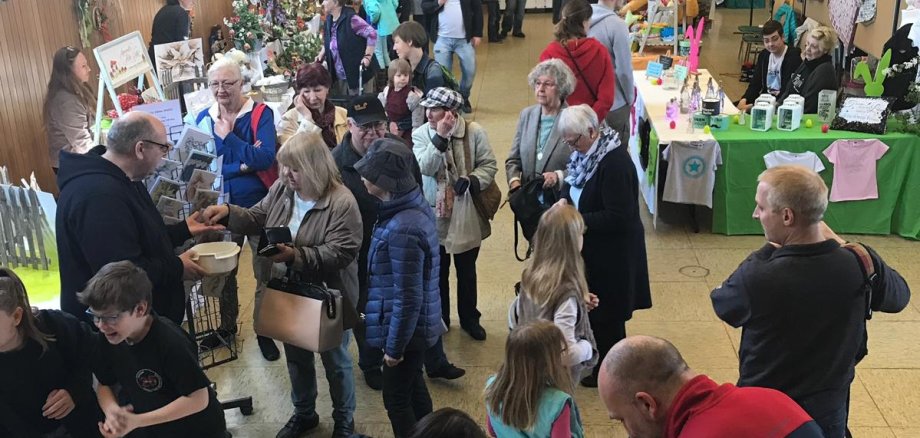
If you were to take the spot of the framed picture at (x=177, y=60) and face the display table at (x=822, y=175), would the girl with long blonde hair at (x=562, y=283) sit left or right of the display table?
right

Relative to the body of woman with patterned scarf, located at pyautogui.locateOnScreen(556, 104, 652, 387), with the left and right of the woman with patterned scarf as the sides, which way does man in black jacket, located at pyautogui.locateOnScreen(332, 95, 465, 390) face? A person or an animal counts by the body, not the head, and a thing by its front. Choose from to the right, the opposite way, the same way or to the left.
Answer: to the left

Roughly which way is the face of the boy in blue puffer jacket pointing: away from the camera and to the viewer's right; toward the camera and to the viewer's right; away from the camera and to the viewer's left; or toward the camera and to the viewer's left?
away from the camera and to the viewer's left

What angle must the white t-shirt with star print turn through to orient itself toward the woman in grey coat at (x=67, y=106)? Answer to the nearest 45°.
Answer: approximately 90° to its right

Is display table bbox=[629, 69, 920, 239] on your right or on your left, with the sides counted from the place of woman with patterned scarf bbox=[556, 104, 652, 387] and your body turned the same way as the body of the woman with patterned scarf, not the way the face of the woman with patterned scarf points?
on your right

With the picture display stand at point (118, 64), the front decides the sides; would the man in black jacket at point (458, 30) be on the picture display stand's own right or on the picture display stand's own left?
on the picture display stand's own left

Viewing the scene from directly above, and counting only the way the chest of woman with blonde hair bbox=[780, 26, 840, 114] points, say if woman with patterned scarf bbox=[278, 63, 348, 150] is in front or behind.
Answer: in front

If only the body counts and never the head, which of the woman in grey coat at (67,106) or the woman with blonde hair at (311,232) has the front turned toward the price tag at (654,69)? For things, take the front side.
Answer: the woman in grey coat

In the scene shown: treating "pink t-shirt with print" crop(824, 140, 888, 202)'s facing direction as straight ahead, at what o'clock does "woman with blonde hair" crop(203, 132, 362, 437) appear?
The woman with blonde hair is roughly at 1 o'clock from the pink t-shirt with print.

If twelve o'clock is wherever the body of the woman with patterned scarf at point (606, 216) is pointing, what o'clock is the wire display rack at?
The wire display rack is roughly at 12 o'clock from the woman with patterned scarf.

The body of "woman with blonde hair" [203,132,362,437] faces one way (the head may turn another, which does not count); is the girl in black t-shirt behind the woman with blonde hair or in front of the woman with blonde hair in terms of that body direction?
in front

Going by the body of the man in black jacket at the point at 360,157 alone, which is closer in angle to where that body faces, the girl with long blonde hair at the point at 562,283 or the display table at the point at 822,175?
the girl with long blonde hair
